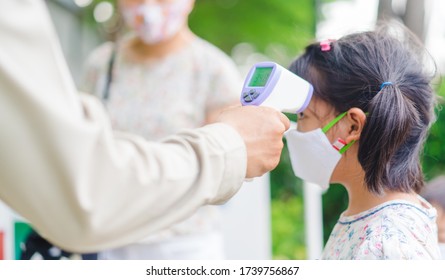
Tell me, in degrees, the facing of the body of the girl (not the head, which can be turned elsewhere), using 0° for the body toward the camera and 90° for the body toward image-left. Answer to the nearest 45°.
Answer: approximately 90°

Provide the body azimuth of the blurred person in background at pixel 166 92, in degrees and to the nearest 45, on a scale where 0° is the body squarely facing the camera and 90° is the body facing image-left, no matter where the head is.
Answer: approximately 0°

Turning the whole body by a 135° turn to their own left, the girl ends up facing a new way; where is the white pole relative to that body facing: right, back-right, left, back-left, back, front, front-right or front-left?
back-left

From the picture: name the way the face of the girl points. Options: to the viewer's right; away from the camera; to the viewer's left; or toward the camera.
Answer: to the viewer's left
